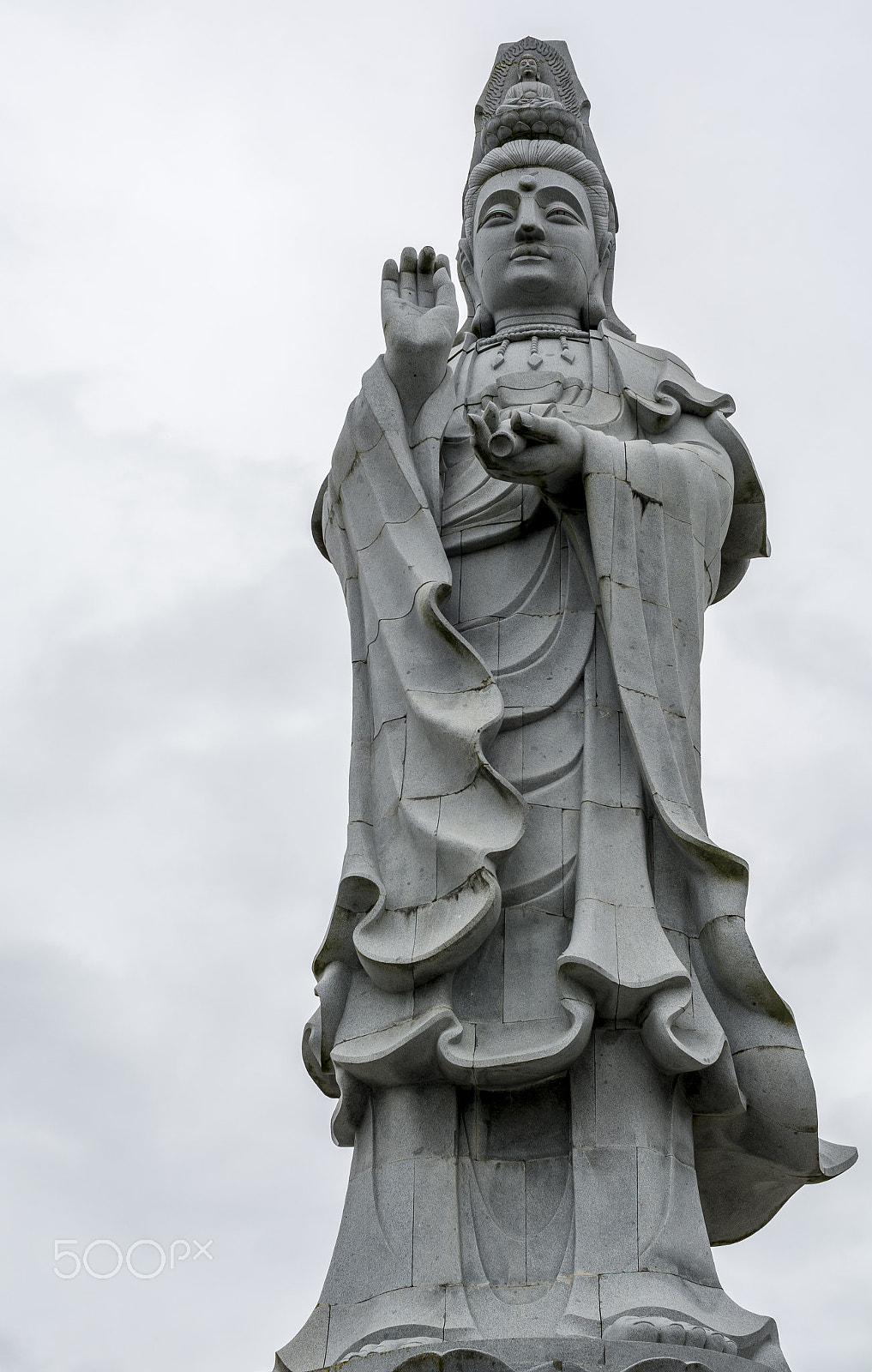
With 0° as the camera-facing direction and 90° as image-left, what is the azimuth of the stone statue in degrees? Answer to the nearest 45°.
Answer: approximately 0°
